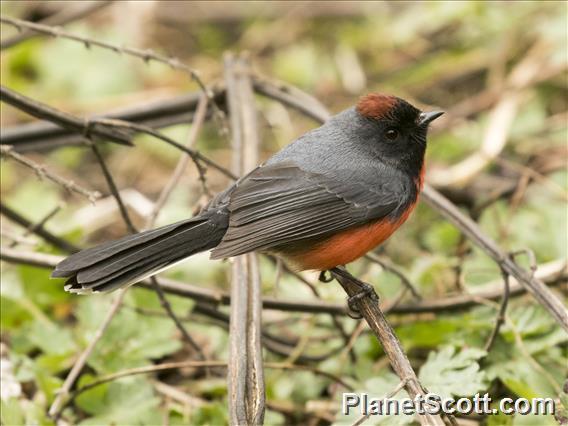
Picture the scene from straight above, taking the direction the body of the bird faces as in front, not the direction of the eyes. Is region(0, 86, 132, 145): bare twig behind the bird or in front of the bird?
behind

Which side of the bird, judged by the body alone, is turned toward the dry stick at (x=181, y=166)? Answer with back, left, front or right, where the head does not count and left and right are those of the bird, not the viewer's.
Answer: back

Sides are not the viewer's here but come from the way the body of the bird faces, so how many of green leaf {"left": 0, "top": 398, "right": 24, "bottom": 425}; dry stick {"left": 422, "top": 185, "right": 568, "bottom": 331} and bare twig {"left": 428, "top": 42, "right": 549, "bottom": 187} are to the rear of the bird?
1

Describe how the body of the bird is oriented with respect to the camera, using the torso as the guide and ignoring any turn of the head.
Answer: to the viewer's right

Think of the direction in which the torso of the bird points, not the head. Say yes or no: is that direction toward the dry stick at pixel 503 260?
yes

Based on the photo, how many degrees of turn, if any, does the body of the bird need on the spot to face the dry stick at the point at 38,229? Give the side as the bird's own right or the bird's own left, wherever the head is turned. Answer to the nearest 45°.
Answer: approximately 180°

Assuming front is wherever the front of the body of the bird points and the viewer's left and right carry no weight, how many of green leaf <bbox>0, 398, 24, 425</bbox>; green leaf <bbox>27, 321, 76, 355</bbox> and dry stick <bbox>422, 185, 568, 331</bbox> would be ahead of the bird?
1

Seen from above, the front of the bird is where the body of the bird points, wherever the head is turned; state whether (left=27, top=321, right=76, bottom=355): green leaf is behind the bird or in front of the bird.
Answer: behind

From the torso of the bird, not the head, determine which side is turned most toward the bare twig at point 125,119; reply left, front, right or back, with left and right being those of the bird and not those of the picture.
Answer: back
